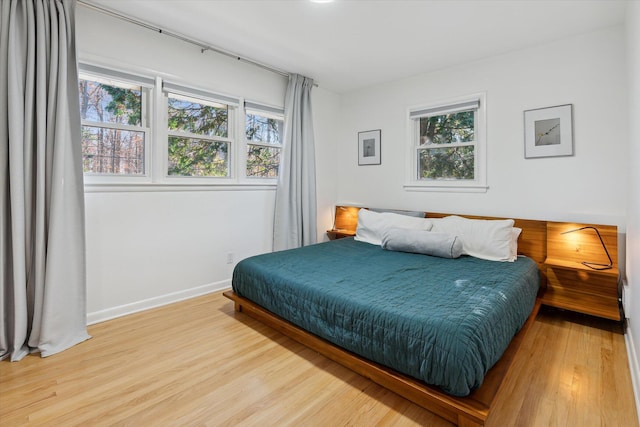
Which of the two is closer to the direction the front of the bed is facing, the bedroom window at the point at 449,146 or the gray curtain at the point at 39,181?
the gray curtain

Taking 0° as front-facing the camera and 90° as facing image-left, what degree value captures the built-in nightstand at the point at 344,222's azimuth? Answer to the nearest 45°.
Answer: approximately 45°

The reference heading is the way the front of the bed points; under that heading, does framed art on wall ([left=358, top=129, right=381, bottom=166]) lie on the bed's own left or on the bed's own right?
on the bed's own right

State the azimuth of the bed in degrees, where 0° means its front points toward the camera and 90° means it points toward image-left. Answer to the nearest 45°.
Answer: approximately 45°

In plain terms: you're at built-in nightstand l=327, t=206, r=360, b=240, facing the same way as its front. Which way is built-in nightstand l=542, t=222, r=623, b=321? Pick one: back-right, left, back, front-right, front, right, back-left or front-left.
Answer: left

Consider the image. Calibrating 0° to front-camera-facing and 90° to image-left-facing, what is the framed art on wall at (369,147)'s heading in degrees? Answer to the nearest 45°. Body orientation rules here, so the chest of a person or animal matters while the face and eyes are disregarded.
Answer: approximately 45°
